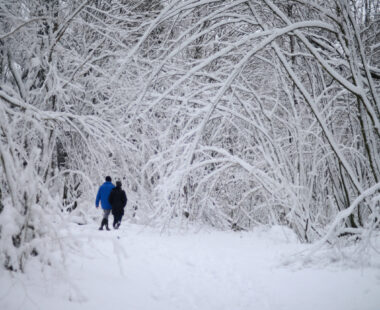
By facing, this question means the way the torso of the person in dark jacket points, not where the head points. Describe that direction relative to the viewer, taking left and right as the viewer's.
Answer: facing away from the viewer
